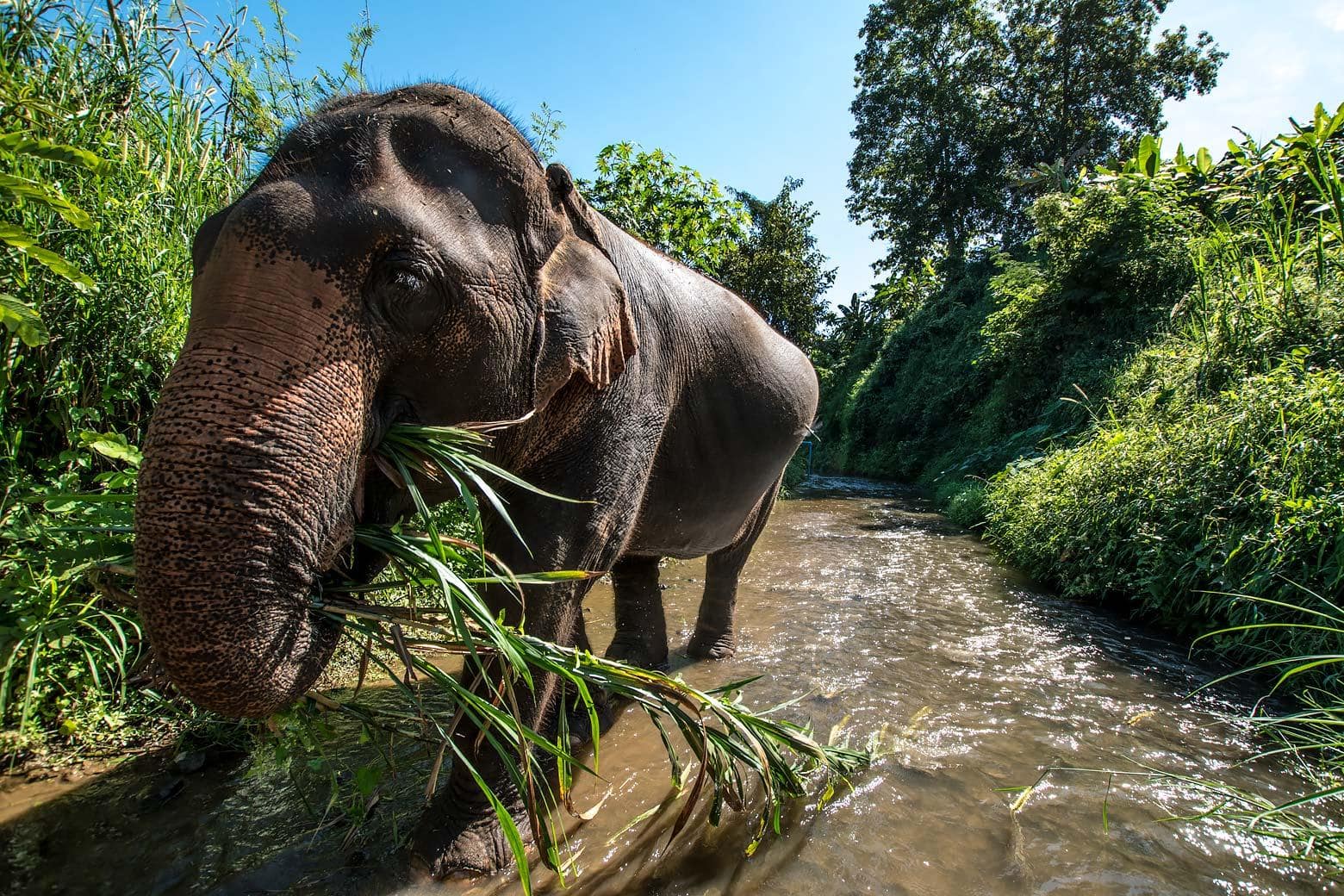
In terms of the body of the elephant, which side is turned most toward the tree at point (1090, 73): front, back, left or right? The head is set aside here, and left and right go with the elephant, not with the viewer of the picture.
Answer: back

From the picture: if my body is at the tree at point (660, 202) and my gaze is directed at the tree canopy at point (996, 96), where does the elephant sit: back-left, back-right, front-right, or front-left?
back-right

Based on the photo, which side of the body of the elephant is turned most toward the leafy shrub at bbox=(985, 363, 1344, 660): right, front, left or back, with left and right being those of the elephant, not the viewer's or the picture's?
back

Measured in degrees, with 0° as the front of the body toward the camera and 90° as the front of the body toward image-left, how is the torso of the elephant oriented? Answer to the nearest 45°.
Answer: approximately 45°

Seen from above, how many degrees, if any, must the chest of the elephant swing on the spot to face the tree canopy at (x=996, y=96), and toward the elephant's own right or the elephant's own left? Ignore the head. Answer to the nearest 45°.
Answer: approximately 180°
